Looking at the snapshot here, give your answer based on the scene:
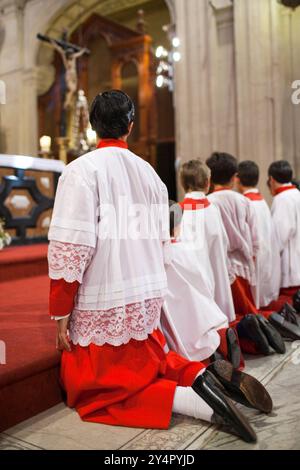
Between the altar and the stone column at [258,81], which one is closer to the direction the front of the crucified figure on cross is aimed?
the stone column

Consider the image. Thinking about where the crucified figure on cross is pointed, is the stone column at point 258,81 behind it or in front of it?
in front

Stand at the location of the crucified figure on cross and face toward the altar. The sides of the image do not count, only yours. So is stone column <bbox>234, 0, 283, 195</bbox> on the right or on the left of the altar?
left

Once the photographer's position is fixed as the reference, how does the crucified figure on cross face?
facing the viewer and to the right of the viewer

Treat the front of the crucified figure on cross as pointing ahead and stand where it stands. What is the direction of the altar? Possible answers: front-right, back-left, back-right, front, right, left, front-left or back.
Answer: front-right
